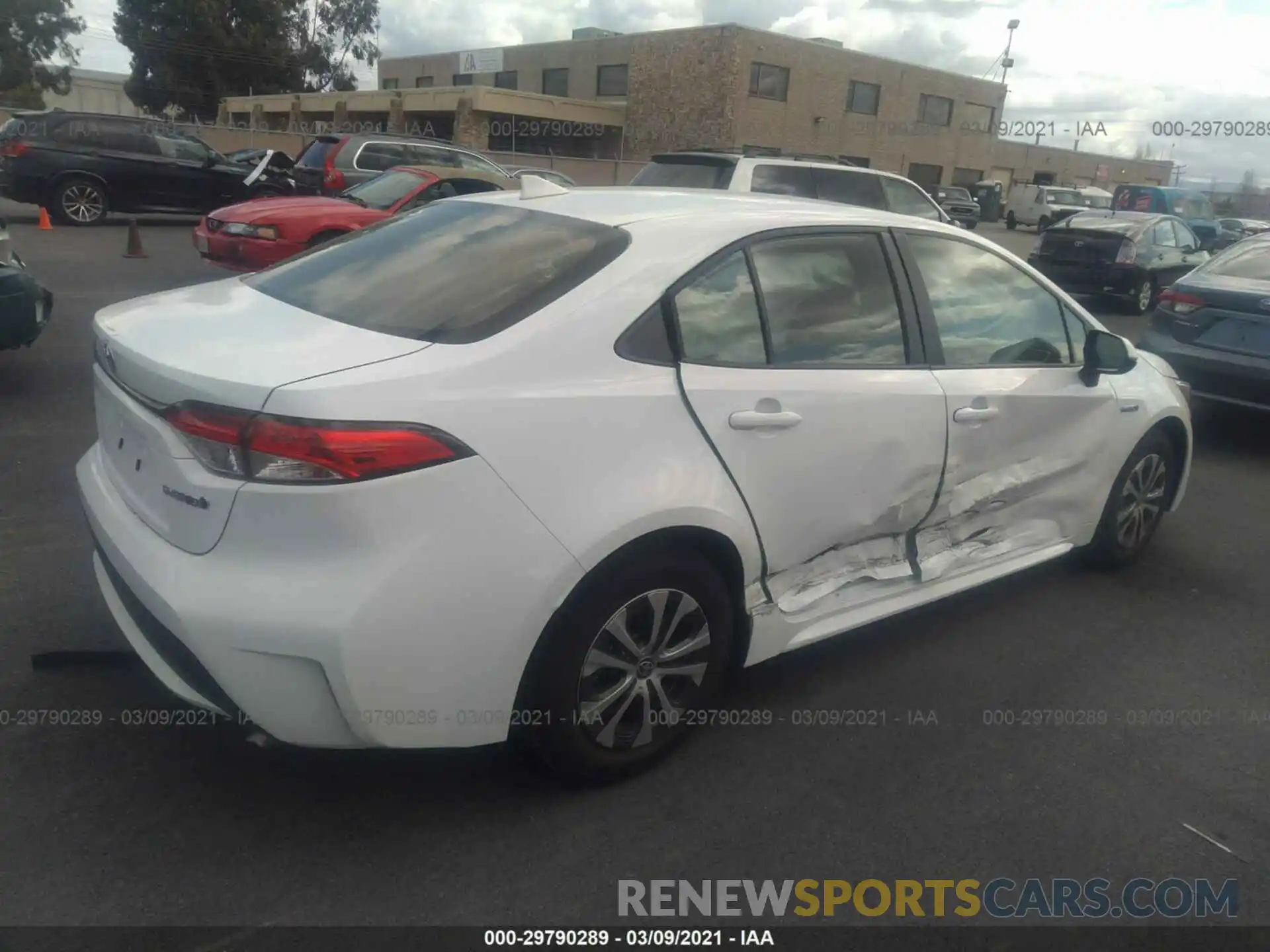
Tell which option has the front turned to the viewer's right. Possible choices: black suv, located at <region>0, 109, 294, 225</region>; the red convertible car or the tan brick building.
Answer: the black suv

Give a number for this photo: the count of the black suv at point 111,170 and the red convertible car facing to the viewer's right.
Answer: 1

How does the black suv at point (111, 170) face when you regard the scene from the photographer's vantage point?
facing to the right of the viewer

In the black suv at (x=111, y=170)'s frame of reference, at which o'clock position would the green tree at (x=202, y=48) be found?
The green tree is roughly at 9 o'clock from the black suv.

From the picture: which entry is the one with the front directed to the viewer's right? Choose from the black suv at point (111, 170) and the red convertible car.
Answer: the black suv

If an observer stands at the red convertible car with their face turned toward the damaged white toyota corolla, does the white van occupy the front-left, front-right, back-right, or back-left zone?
back-left

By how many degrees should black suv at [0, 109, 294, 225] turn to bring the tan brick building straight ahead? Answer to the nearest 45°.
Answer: approximately 45° to its left

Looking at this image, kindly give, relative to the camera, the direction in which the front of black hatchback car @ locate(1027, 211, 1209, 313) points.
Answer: facing away from the viewer and to the right of the viewer

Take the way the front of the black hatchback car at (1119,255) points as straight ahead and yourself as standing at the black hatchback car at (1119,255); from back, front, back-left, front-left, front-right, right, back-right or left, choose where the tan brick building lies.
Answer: left

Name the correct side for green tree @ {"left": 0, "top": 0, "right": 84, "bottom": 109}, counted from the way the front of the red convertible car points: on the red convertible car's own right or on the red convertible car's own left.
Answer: on the red convertible car's own right

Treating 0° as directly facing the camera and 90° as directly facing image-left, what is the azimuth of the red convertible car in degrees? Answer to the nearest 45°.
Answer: approximately 45°

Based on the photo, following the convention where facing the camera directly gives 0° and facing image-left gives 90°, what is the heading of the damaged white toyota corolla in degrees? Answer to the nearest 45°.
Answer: approximately 225°
